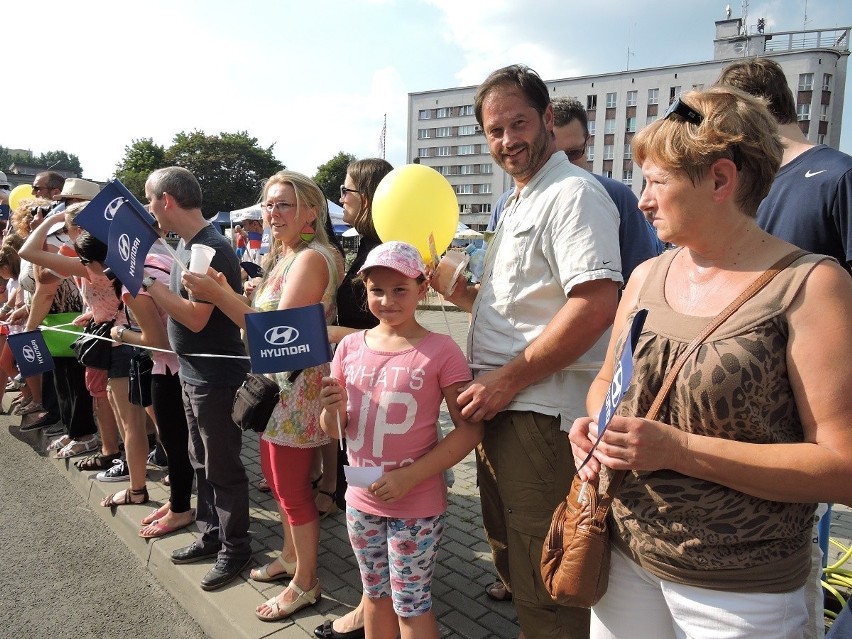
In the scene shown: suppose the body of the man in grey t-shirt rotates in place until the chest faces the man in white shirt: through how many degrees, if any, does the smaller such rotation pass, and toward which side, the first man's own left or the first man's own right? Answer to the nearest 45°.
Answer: approximately 135° to the first man's own left

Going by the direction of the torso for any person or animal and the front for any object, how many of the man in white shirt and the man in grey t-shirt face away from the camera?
0

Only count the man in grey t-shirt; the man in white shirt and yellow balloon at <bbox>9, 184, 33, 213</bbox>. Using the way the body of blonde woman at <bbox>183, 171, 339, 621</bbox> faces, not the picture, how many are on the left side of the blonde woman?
1

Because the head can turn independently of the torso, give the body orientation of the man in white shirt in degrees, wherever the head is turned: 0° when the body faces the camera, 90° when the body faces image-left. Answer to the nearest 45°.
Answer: approximately 45°

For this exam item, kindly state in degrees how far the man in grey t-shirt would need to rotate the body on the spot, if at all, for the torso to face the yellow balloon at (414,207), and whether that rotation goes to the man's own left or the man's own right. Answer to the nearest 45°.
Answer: approximately 135° to the man's own left

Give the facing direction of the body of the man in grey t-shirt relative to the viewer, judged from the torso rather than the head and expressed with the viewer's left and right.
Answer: facing to the left of the viewer

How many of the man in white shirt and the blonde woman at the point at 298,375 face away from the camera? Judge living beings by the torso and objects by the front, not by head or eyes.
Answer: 0
